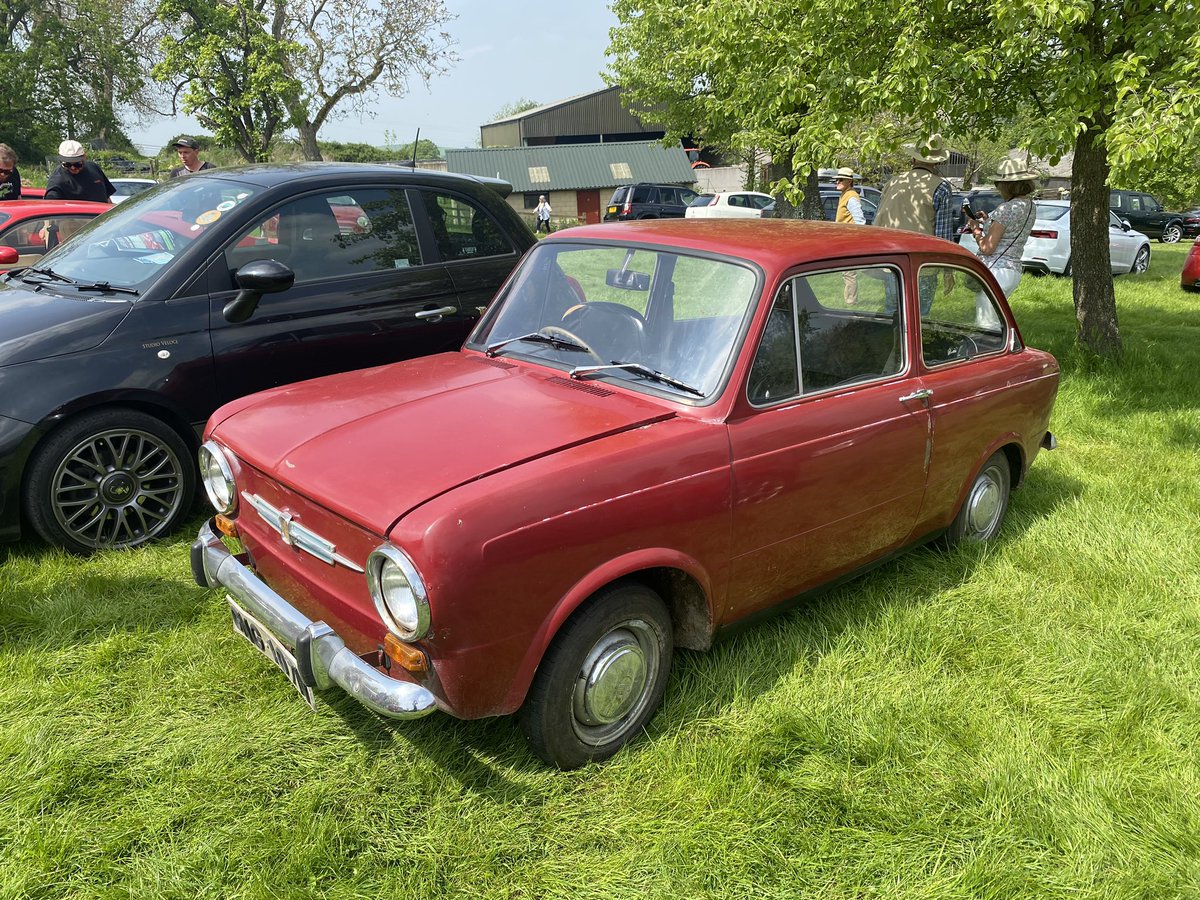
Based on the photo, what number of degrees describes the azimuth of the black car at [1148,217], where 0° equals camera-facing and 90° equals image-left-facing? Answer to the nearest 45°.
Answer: approximately 270°

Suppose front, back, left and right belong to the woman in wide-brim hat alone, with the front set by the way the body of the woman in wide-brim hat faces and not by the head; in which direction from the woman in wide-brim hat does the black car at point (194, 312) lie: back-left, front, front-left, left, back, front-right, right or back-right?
left

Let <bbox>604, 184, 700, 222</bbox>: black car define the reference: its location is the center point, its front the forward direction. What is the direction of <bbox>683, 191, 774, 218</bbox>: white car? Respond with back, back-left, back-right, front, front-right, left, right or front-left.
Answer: right

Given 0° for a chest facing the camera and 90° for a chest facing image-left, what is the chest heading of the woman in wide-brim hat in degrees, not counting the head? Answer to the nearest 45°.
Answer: approximately 135°

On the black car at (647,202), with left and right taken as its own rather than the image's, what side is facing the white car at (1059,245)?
right

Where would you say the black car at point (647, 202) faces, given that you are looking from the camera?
facing away from the viewer and to the right of the viewer

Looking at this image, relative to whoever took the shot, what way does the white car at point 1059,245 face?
facing away from the viewer and to the right of the viewer

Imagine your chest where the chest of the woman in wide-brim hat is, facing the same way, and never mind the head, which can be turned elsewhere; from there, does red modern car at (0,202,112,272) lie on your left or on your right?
on your left

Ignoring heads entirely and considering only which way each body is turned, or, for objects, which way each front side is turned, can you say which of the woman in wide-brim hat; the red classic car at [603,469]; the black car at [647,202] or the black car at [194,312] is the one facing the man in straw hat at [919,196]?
the woman in wide-brim hat

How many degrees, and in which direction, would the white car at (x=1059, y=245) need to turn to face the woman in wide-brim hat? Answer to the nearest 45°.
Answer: approximately 135° to its right

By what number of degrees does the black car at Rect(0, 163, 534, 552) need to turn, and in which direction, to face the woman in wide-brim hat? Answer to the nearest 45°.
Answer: approximately 135° to its left

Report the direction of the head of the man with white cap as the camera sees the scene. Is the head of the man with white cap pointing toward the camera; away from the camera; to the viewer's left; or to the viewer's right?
toward the camera

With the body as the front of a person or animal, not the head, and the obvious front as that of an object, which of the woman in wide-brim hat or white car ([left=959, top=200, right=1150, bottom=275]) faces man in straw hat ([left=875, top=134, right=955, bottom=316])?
the woman in wide-brim hat

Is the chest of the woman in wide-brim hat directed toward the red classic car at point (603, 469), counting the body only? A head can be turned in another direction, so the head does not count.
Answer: no

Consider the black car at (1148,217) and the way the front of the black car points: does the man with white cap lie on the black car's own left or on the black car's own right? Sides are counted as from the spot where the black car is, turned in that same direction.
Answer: on the black car's own right

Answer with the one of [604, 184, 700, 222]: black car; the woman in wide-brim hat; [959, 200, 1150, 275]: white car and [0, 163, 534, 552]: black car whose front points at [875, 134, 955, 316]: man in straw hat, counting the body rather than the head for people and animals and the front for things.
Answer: the woman in wide-brim hat

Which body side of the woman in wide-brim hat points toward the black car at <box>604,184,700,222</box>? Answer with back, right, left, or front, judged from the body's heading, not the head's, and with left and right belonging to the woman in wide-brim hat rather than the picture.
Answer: front
